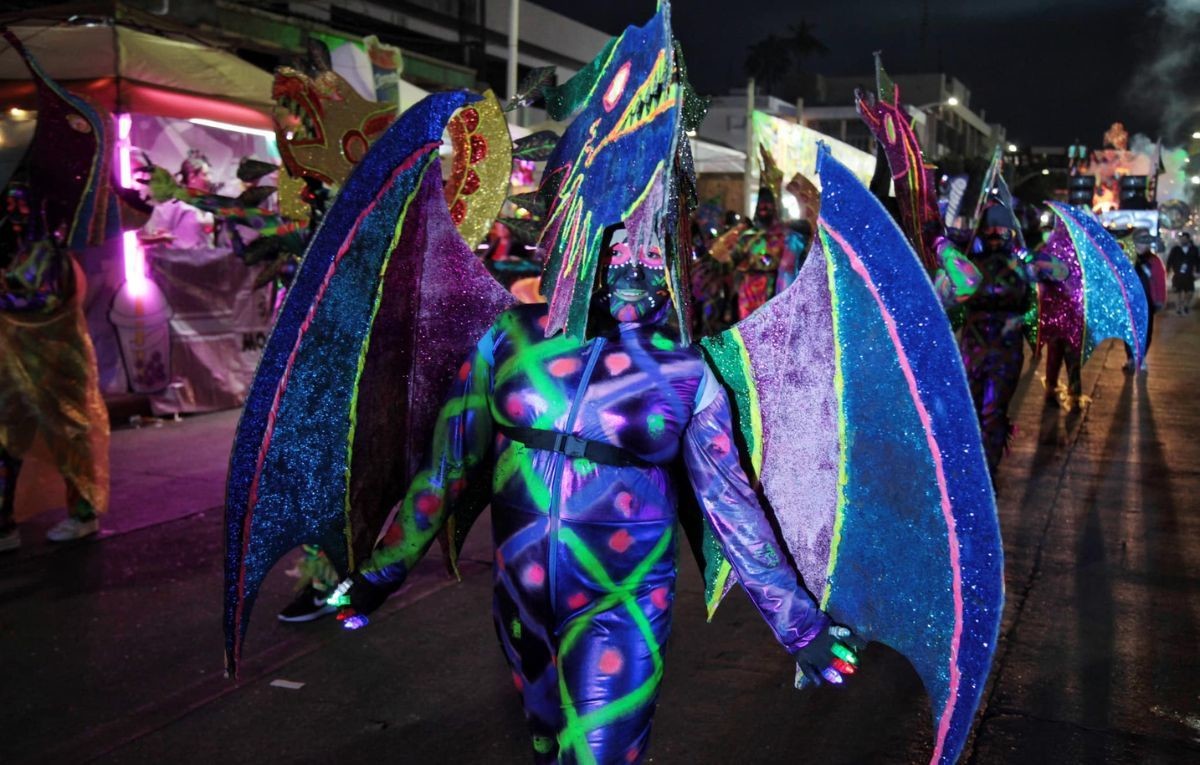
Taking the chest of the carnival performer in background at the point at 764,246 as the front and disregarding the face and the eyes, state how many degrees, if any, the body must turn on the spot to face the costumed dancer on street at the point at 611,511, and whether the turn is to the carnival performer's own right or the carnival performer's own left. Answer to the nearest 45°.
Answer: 0° — they already face them

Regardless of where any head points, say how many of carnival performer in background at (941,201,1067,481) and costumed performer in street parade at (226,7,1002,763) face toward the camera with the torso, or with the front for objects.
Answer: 2

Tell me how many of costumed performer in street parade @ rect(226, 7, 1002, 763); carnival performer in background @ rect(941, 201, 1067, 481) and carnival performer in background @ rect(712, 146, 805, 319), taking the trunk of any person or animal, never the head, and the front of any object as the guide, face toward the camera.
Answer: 3

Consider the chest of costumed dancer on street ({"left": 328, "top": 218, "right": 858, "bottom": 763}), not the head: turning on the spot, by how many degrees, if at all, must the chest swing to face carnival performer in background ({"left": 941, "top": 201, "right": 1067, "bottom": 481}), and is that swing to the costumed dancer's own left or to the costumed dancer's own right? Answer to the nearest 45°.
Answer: approximately 135° to the costumed dancer's own left

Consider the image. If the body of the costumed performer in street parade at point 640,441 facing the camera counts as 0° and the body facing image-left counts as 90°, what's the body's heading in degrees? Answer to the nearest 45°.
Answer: approximately 0°

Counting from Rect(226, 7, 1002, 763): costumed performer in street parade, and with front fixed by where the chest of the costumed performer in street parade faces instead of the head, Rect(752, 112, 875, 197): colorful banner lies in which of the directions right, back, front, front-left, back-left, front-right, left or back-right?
back

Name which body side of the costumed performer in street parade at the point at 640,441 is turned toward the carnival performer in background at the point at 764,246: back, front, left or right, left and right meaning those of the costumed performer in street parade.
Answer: back

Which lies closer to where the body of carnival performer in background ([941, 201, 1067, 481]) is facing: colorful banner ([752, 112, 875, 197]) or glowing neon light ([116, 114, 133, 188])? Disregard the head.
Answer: the glowing neon light
